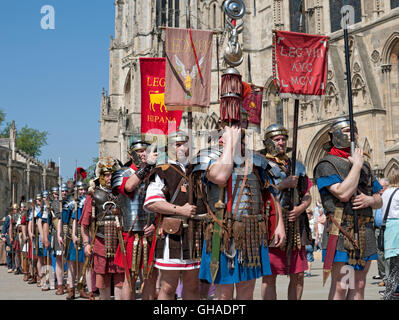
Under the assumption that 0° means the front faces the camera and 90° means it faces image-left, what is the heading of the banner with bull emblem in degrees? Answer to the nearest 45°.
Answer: approximately 0°

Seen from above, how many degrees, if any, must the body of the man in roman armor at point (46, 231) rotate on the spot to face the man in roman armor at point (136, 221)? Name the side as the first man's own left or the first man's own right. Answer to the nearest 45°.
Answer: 0° — they already face them

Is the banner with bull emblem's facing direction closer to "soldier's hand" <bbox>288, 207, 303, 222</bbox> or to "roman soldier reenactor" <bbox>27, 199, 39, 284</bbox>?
the soldier's hand

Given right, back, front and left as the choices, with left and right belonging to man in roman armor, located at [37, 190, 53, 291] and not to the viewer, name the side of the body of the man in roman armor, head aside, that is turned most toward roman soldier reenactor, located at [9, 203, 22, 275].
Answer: back

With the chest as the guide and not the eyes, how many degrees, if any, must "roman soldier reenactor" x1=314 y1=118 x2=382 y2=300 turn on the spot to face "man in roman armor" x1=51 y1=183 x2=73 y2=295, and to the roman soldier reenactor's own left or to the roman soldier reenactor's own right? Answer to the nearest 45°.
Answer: approximately 180°

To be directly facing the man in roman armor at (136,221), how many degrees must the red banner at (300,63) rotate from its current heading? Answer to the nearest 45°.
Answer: approximately 90° to its right

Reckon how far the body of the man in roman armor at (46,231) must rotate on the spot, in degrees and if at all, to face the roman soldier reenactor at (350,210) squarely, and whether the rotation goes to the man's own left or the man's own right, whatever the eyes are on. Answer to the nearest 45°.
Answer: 0° — they already face them
